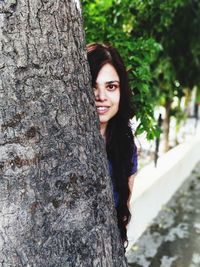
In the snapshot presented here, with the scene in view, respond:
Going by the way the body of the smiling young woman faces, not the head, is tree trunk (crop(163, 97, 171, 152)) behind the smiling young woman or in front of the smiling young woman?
behind

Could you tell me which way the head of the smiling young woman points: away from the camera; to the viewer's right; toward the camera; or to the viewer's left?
toward the camera

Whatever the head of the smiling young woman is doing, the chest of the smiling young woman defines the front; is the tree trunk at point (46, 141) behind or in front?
in front

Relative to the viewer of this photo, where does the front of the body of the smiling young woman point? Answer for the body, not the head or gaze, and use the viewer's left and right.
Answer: facing the viewer and to the left of the viewer
